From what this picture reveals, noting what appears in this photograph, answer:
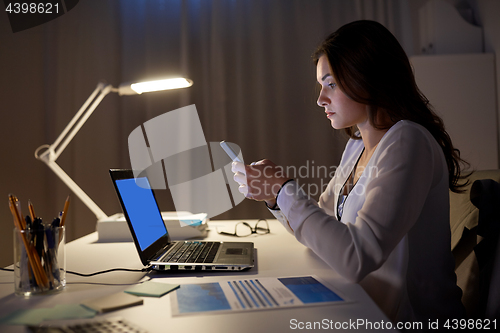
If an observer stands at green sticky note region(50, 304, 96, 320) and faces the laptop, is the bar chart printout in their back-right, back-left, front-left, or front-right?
front-right

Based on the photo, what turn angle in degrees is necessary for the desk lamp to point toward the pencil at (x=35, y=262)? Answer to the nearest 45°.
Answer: approximately 90° to its right

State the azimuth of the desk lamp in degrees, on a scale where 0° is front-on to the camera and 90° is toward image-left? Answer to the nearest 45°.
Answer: approximately 270°

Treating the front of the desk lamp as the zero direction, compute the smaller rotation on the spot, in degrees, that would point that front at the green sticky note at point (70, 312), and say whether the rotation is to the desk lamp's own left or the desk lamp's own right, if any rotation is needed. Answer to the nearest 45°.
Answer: approximately 90° to the desk lamp's own right

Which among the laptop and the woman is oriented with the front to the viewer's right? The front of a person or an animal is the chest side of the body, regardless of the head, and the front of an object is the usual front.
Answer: the laptop

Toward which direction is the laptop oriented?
to the viewer's right

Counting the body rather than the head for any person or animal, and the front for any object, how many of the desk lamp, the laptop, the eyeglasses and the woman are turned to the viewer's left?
1

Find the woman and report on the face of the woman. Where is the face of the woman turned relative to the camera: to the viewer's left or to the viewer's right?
to the viewer's left

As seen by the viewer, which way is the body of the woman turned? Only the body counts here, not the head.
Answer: to the viewer's left

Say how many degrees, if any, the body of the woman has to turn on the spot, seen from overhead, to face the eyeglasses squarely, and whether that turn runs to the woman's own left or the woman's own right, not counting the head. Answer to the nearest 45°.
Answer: approximately 45° to the woman's own right

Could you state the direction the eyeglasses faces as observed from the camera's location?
facing the viewer and to the right of the viewer
